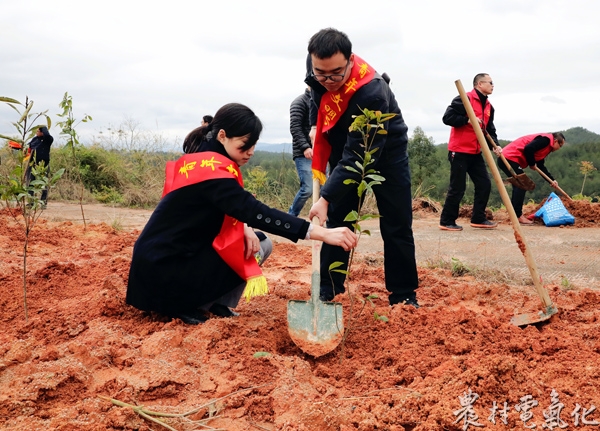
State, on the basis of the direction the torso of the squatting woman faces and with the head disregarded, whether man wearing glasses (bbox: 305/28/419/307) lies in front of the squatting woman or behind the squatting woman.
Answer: in front

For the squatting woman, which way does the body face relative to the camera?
to the viewer's right

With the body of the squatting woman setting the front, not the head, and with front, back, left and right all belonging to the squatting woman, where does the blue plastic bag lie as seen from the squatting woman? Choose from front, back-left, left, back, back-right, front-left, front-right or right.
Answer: front-left

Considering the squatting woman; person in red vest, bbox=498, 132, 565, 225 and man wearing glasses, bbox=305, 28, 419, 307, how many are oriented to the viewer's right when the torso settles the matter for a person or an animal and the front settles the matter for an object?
2

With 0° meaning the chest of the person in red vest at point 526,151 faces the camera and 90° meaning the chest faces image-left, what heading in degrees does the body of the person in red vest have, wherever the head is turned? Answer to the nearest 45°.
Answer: approximately 270°

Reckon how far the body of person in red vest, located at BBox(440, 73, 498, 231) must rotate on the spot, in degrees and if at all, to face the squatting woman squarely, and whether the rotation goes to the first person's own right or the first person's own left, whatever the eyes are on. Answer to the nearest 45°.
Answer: approximately 45° to the first person's own right

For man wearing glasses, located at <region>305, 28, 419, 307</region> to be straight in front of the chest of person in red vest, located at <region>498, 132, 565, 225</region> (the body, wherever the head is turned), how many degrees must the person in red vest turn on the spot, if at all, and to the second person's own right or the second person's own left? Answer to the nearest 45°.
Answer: approximately 90° to the second person's own right

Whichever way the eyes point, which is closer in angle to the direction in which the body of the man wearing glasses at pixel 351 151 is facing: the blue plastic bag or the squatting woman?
the squatting woman

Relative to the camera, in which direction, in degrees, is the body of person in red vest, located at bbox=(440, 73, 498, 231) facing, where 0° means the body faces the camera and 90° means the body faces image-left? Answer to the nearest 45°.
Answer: approximately 315°

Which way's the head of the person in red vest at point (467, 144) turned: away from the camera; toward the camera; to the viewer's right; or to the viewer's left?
to the viewer's right

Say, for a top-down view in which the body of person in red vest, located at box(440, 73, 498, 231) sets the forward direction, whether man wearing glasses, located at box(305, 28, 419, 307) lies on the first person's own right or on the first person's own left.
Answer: on the first person's own right

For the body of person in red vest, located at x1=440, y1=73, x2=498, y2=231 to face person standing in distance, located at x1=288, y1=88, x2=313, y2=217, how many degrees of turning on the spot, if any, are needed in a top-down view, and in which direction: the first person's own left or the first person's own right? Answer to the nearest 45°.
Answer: approximately 180°

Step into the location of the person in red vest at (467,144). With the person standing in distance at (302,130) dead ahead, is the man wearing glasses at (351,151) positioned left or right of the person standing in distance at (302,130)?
left

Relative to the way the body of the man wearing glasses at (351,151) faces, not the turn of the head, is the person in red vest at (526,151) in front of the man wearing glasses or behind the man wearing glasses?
behind
